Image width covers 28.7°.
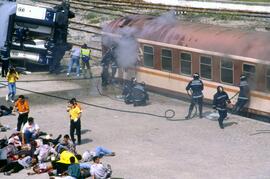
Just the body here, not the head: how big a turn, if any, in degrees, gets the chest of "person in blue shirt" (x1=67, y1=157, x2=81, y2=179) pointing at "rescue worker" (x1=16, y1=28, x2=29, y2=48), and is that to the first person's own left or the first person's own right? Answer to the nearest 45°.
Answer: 0° — they already face them

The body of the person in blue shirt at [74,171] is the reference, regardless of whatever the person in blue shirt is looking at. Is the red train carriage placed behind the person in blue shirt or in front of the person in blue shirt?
in front

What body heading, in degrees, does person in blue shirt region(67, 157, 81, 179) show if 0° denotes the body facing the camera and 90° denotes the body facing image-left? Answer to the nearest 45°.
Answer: approximately 180°
